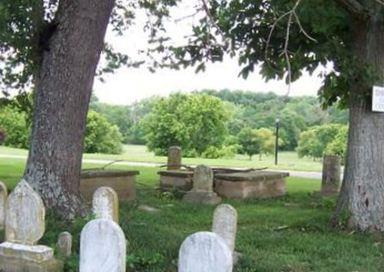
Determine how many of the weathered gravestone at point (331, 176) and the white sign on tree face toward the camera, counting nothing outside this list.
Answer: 2

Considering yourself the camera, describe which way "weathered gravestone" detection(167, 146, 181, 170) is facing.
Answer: facing the viewer

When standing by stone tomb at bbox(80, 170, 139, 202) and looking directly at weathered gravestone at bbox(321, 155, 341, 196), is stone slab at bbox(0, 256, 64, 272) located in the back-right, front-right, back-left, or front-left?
back-right

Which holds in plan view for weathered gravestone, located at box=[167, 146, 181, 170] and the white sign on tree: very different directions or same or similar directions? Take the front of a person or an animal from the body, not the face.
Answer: same or similar directions

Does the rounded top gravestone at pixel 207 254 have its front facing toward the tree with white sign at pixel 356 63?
no

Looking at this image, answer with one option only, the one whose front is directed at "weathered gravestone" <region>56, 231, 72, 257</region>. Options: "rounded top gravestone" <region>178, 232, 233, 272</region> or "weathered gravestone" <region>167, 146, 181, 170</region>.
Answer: "weathered gravestone" <region>167, 146, 181, 170</region>

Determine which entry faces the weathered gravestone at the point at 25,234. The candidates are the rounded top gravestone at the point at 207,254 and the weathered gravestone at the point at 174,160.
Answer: the weathered gravestone at the point at 174,160

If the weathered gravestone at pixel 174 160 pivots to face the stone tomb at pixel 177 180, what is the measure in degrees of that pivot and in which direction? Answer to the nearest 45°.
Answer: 0° — it already faces it

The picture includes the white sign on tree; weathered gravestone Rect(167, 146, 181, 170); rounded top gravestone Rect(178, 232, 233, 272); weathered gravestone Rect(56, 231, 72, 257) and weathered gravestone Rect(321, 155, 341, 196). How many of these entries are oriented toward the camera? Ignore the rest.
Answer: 5

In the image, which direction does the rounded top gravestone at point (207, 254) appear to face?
toward the camera

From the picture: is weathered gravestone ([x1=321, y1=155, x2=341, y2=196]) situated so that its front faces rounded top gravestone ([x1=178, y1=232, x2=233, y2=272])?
yes

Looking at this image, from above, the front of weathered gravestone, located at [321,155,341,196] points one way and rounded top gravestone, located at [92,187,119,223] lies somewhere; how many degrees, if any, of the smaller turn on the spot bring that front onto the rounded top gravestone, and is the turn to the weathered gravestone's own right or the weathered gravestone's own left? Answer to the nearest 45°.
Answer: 0° — it already faces it

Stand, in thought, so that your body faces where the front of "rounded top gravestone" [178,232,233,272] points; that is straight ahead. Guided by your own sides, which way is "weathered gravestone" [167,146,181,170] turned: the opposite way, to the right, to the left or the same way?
the same way

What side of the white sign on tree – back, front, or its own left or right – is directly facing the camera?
front

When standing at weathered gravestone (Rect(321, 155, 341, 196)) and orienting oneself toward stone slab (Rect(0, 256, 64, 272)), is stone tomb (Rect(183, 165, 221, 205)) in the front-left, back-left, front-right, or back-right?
front-right
